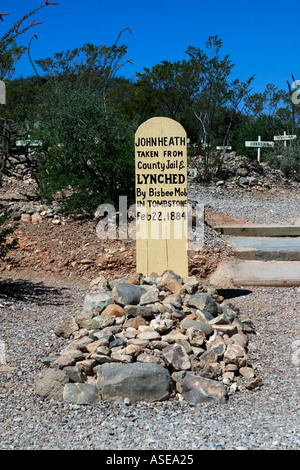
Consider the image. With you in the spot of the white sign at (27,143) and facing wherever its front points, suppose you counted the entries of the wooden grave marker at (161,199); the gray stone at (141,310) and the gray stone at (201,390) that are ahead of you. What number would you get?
3

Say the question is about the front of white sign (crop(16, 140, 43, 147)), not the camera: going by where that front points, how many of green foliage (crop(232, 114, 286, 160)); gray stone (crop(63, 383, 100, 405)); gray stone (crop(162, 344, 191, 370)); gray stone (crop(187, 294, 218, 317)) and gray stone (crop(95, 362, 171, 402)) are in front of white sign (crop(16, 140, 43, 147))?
4

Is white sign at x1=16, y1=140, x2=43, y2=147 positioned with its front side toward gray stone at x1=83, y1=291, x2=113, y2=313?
yes

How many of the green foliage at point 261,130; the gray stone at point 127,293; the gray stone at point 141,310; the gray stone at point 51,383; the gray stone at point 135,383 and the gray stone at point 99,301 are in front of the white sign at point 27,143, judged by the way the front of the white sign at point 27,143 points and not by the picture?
5

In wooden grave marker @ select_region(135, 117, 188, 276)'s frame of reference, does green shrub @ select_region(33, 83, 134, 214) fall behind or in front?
behind

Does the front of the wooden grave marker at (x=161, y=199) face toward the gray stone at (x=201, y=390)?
yes

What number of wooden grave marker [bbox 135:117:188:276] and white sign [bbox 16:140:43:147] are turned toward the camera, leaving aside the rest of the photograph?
2

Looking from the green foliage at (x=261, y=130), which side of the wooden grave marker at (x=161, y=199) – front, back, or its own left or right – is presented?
back

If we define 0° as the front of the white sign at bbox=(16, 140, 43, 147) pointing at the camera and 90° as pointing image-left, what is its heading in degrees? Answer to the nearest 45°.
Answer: approximately 0°

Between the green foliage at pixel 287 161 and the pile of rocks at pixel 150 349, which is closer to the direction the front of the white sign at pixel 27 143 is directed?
the pile of rocks

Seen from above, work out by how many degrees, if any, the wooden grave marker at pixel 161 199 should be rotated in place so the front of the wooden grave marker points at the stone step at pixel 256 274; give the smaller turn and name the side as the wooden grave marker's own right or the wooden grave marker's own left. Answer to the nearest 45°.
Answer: approximately 135° to the wooden grave marker's own left
